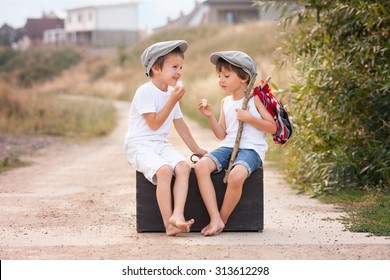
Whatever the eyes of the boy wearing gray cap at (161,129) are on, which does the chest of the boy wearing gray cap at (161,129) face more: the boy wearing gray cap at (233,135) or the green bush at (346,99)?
the boy wearing gray cap

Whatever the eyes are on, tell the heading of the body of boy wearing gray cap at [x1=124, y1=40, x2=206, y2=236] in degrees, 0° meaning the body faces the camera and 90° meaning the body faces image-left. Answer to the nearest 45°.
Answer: approximately 315°

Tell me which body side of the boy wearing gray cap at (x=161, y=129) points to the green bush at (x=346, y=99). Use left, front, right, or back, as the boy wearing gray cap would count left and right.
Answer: left

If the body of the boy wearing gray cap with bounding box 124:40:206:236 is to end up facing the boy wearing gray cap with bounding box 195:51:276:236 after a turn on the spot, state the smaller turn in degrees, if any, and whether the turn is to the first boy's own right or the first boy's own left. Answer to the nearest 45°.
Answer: approximately 45° to the first boy's own left

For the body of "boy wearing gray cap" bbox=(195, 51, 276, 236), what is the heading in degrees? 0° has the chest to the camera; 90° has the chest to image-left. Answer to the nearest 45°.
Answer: approximately 45°

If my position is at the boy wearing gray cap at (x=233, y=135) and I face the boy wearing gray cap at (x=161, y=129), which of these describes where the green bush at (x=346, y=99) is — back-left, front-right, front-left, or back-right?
back-right

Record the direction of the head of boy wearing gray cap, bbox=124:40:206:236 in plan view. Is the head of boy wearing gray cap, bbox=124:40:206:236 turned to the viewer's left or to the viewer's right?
to the viewer's right

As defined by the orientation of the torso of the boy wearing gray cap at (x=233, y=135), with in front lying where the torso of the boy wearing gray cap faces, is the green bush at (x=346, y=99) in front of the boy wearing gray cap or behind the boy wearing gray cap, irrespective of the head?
behind

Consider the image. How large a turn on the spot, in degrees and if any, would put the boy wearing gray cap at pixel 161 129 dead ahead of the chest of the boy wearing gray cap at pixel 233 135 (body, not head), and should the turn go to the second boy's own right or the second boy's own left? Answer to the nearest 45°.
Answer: approximately 45° to the second boy's own right

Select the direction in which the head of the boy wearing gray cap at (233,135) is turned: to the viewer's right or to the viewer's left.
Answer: to the viewer's left
